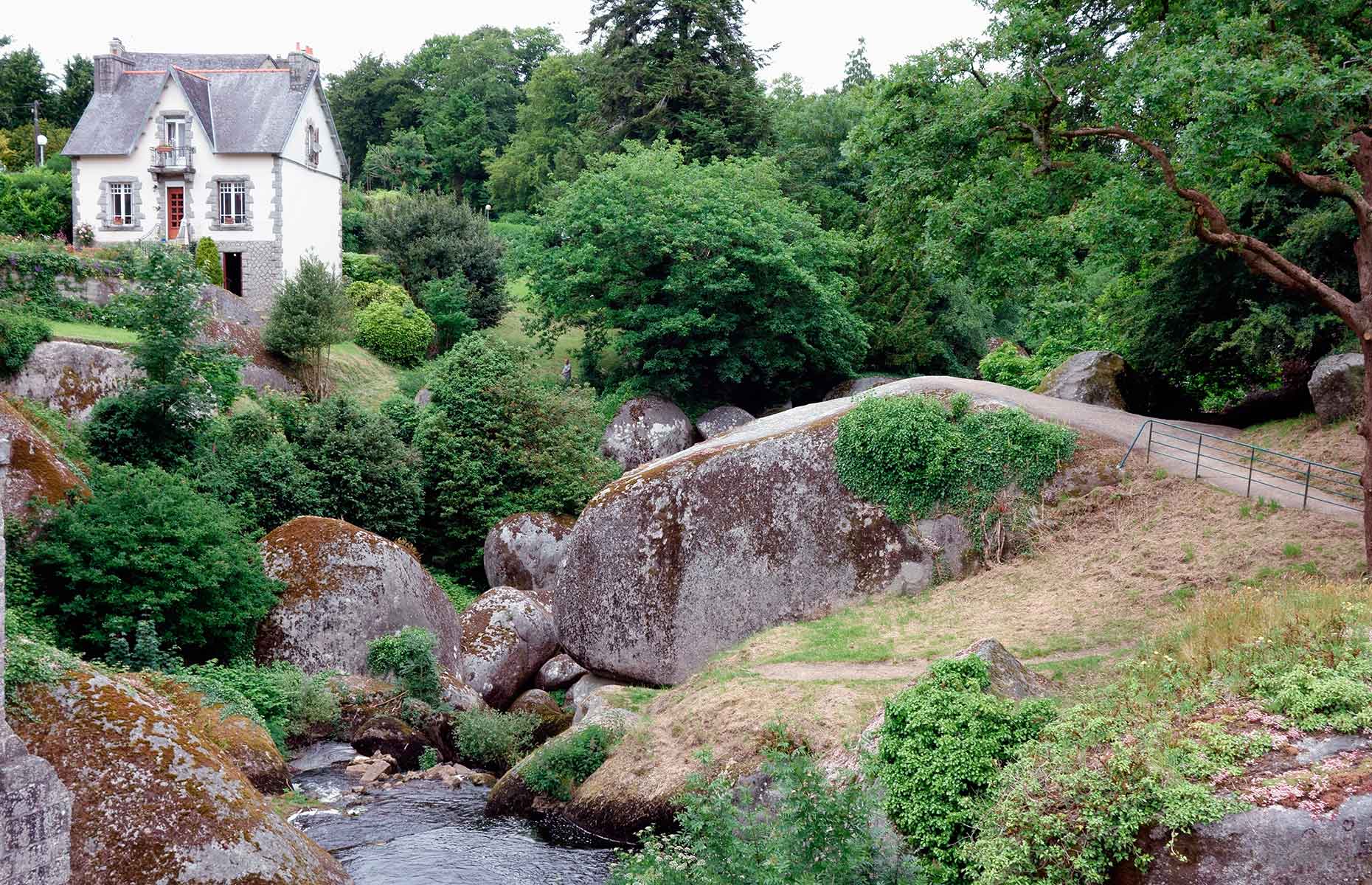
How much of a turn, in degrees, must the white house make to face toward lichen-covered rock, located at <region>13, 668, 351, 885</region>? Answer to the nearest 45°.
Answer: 0° — it already faces it

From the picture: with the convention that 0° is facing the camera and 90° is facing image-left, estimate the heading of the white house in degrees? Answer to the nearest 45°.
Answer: approximately 0°

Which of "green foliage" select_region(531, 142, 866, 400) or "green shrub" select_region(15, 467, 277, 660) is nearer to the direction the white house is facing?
the green shrub

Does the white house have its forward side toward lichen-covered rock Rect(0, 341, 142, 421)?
yes

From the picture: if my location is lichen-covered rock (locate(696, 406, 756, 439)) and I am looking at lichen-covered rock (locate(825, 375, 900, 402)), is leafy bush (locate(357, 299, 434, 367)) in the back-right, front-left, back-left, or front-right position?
back-left

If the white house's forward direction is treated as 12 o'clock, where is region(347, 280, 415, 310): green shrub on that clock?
The green shrub is roughly at 10 o'clock from the white house.

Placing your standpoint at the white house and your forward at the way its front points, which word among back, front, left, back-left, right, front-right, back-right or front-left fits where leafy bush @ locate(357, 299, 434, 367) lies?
front-left

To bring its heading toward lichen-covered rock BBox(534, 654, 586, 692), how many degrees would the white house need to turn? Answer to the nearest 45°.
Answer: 0° — it already faces it

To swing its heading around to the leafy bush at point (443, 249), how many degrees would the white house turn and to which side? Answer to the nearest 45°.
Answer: approximately 90° to its left

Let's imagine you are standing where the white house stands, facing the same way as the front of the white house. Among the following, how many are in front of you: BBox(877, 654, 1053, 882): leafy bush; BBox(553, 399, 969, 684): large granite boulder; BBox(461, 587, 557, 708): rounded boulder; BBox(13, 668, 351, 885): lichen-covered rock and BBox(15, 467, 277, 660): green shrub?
5
